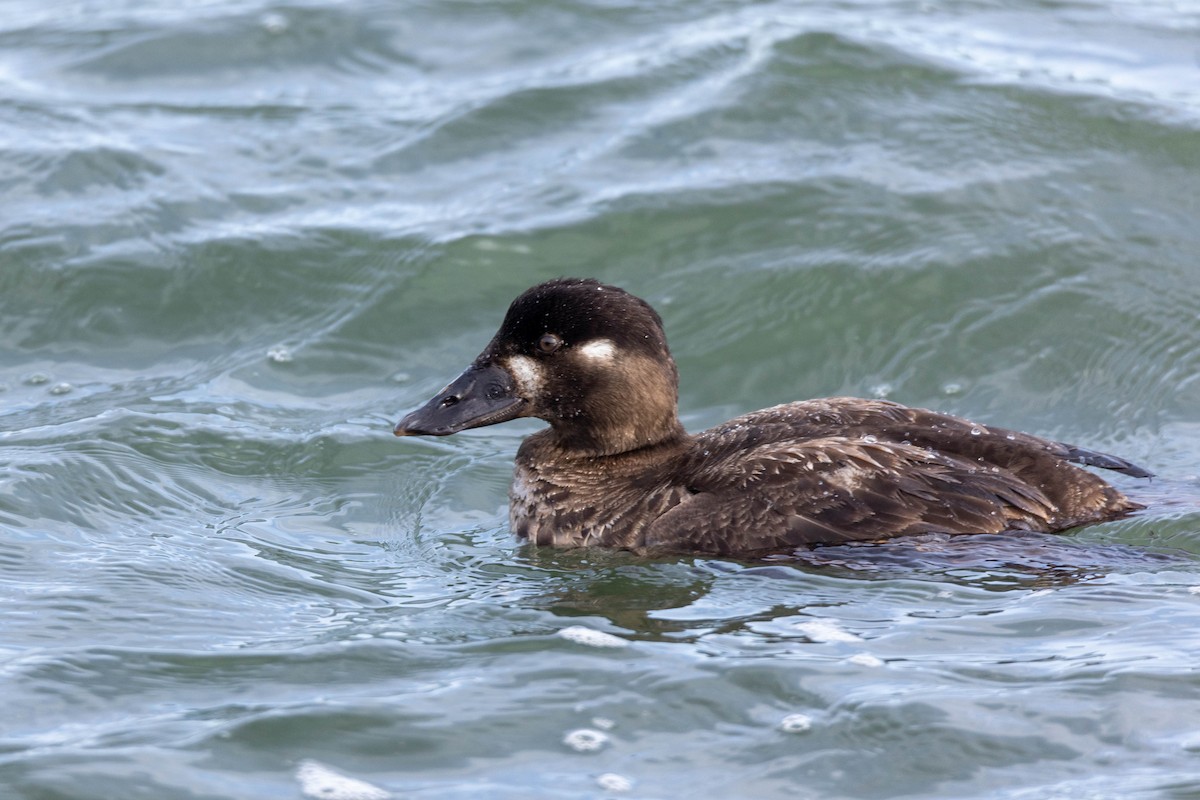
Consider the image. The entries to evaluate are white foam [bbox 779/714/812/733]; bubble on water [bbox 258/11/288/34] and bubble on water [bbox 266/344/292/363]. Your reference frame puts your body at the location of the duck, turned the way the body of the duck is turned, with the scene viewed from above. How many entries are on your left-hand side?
1

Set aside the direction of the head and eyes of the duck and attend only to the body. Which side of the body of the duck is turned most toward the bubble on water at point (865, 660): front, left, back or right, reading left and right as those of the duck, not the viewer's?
left

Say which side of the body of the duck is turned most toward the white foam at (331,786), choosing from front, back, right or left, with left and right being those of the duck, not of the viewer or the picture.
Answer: left

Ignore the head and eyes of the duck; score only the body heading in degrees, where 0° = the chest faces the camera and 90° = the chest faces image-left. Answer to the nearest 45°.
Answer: approximately 90°

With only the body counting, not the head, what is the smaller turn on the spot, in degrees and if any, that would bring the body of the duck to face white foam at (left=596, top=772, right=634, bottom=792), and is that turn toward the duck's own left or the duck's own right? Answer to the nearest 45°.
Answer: approximately 90° to the duck's own left

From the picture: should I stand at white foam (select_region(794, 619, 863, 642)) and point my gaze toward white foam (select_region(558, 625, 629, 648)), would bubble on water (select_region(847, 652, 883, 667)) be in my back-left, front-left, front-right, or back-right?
back-left

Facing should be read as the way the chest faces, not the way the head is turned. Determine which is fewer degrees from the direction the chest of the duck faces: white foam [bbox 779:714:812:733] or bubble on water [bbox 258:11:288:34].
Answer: the bubble on water

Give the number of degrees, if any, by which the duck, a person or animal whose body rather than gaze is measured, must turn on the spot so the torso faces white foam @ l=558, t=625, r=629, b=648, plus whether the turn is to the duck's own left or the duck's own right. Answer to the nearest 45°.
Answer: approximately 90° to the duck's own left

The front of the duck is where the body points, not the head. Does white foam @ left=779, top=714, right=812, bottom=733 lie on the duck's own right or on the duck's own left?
on the duck's own left
